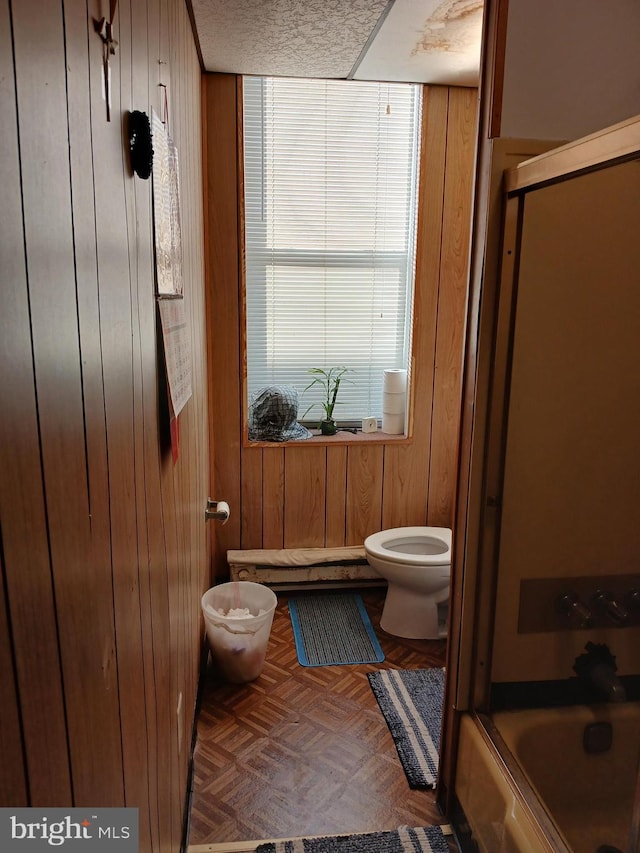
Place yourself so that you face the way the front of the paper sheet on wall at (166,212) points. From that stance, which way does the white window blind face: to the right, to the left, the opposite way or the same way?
to the right

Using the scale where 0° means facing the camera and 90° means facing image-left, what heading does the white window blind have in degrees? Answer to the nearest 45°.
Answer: approximately 0°

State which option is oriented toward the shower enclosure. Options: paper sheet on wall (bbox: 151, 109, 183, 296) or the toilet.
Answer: the paper sheet on wall

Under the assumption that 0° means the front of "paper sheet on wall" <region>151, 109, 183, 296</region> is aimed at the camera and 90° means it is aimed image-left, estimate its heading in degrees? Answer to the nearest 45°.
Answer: approximately 270°
